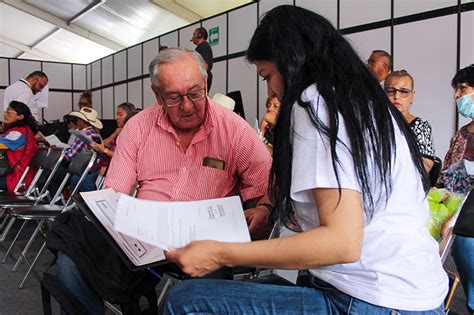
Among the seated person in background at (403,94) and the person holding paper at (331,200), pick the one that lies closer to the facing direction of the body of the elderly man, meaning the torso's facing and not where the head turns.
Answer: the person holding paper

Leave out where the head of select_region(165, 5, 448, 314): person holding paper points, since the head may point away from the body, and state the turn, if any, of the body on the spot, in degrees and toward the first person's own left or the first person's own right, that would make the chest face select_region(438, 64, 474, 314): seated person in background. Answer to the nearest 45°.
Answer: approximately 135° to the first person's own right

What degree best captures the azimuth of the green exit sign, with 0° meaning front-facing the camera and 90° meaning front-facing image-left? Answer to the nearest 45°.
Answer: approximately 45°

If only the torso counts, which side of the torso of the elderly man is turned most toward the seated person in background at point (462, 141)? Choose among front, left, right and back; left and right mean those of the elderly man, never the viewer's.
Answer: left

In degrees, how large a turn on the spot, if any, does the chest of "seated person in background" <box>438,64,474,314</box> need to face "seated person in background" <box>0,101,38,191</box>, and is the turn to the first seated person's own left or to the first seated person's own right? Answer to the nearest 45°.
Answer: approximately 45° to the first seated person's own right

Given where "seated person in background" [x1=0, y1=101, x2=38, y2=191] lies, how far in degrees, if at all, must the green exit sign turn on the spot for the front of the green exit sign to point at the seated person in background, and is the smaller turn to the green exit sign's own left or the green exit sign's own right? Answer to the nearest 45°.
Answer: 0° — it already faces them

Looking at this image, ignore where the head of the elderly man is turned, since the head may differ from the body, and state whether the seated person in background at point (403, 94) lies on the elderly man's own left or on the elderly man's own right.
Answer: on the elderly man's own left

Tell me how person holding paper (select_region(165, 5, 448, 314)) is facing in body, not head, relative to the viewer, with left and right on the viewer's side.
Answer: facing to the left of the viewer
